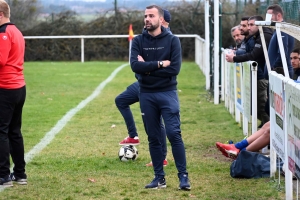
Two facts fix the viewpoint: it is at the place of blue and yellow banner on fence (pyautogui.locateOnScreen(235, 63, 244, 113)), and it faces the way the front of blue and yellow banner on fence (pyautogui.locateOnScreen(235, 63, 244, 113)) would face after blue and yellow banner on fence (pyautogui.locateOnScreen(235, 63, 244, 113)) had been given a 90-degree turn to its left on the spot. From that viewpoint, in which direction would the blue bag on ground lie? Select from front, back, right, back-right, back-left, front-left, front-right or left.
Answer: front

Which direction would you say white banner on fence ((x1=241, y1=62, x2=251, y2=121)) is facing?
to the viewer's left

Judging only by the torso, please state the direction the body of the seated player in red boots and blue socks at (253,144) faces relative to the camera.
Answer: to the viewer's left

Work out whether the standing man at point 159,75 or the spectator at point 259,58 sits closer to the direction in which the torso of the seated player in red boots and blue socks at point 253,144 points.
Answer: the standing man

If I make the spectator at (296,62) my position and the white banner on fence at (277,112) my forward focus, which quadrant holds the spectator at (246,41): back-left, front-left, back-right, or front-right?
back-right

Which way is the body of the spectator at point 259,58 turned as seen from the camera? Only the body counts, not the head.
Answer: to the viewer's left

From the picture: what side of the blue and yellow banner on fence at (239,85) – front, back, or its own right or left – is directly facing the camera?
left

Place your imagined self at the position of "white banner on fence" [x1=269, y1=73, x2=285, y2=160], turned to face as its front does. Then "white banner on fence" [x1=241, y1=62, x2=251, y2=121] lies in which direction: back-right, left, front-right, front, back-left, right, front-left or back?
right

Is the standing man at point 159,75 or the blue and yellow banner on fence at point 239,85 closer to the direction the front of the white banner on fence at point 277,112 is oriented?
the standing man

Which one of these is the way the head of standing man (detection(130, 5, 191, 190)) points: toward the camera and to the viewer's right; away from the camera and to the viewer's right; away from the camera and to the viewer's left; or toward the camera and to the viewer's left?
toward the camera and to the viewer's left

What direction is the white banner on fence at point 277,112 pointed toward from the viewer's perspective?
to the viewer's left
